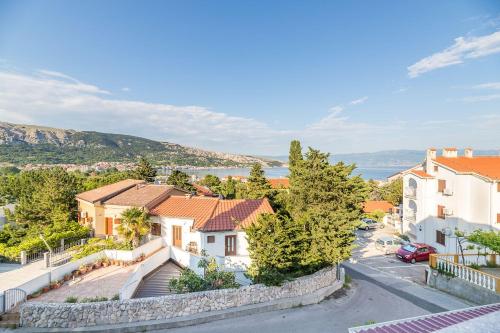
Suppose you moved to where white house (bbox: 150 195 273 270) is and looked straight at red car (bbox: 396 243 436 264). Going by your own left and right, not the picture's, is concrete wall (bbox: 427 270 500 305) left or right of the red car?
right

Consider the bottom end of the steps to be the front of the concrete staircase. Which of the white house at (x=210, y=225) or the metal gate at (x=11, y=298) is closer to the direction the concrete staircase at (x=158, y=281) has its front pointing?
the metal gate

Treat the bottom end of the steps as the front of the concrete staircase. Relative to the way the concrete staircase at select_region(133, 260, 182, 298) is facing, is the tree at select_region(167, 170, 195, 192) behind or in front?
behind

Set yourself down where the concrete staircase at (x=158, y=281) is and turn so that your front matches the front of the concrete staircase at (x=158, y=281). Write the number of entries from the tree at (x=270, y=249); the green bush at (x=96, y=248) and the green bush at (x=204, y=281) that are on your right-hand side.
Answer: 1

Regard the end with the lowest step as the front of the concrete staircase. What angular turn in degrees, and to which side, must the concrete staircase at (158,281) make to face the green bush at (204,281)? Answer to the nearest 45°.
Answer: approximately 90° to its left

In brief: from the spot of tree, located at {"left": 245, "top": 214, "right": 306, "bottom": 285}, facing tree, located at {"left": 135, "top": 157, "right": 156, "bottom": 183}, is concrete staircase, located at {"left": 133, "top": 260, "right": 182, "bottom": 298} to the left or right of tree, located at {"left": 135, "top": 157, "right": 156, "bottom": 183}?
left

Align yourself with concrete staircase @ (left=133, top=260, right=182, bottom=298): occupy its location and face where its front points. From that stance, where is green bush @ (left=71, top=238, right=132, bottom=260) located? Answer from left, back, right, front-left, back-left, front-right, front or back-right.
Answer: right

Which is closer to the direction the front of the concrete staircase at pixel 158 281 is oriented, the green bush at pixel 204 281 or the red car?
the green bush

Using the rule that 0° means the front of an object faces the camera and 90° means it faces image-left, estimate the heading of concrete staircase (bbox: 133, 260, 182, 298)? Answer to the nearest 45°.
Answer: approximately 45°
